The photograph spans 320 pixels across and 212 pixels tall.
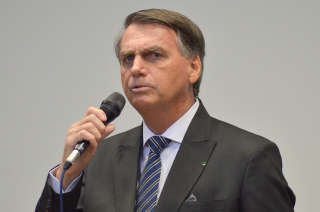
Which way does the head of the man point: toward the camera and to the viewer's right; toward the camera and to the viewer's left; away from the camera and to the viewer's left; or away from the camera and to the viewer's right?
toward the camera and to the viewer's left

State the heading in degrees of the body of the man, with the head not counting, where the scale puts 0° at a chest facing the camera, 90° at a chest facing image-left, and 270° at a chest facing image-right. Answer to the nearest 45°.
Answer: approximately 45°
